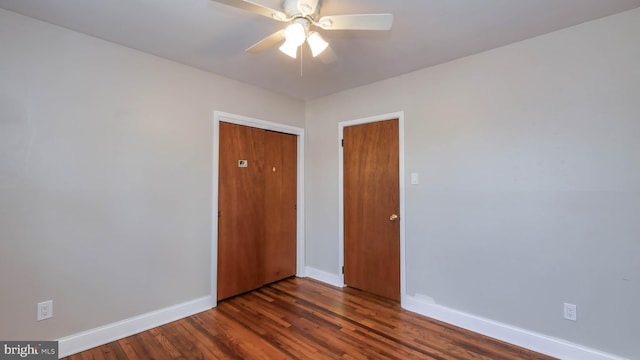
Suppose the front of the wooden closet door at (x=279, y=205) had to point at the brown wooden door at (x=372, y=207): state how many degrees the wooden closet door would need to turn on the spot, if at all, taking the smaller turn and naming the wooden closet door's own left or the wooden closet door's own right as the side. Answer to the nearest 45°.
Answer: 0° — it already faces it

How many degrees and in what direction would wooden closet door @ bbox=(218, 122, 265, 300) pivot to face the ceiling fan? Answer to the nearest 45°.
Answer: approximately 45° to its right

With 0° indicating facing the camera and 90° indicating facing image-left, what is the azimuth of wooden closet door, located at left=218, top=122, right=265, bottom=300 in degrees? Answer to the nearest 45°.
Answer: approximately 315°

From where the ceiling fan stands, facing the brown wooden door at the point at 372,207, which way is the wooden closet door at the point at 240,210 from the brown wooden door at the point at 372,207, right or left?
left

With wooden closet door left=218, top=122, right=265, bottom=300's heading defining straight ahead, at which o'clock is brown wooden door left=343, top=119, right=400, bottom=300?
The brown wooden door is roughly at 11 o'clock from the wooden closet door.

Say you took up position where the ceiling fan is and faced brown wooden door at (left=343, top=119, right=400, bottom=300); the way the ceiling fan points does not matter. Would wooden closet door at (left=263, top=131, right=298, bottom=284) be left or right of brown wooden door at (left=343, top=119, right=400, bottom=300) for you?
left

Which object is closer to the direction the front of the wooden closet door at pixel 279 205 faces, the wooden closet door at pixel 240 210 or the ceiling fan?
the ceiling fan

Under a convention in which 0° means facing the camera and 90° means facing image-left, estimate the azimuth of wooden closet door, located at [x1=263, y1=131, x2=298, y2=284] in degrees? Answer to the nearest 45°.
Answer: approximately 315°

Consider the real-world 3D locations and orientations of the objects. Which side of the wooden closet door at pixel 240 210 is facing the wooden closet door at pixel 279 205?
left

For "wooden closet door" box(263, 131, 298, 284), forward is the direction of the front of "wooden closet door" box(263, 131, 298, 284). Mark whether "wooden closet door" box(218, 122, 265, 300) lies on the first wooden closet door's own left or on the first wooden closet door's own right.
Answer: on the first wooden closet door's own right

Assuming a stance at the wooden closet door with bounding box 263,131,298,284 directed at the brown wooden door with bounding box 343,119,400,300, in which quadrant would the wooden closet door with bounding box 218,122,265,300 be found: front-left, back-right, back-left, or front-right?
back-right
